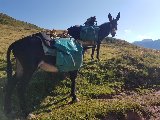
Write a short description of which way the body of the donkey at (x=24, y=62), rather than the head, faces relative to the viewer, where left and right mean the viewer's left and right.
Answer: facing away from the viewer and to the right of the viewer
